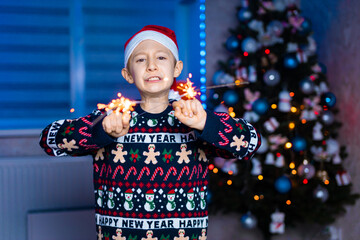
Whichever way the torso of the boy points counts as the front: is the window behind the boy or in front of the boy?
behind

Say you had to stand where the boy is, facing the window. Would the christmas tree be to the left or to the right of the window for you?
right

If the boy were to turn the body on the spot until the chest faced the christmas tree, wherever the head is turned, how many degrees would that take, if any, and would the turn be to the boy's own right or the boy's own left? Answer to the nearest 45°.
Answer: approximately 135° to the boy's own left

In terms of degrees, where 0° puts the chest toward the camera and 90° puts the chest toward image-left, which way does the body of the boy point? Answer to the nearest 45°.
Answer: approximately 0°
